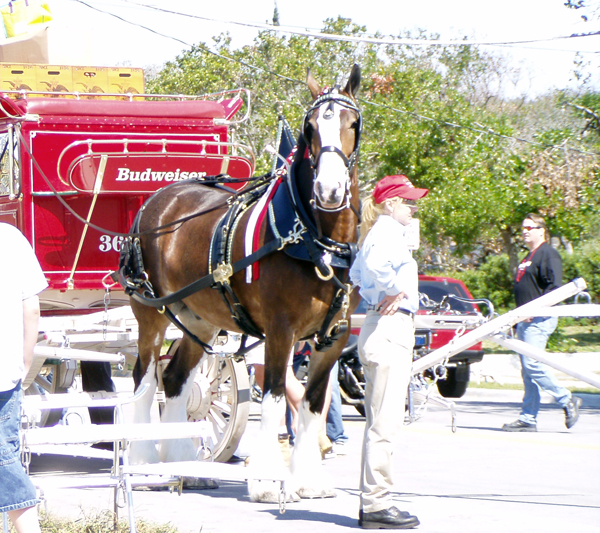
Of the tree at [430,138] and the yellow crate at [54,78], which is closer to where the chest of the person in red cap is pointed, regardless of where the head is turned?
the tree

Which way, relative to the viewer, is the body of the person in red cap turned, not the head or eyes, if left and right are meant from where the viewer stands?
facing to the right of the viewer

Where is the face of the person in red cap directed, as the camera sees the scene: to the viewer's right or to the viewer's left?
to the viewer's right

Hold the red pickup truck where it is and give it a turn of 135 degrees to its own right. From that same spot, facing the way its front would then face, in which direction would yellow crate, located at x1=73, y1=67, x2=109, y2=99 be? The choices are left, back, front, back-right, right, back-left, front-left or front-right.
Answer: right

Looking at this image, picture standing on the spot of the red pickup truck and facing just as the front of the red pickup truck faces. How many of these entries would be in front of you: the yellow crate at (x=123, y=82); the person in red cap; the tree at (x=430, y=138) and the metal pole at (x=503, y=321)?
1

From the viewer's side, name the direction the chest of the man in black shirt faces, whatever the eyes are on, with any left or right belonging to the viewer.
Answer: facing to the left of the viewer

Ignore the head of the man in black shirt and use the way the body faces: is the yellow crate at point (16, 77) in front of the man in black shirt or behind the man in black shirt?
in front

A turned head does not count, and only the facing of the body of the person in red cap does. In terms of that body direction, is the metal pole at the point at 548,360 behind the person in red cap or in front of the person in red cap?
in front

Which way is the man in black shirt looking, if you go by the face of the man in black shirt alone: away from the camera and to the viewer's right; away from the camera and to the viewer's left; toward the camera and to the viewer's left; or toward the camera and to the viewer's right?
toward the camera and to the viewer's left

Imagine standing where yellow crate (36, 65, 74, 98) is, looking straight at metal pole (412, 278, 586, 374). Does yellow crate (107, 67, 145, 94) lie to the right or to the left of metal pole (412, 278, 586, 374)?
left
